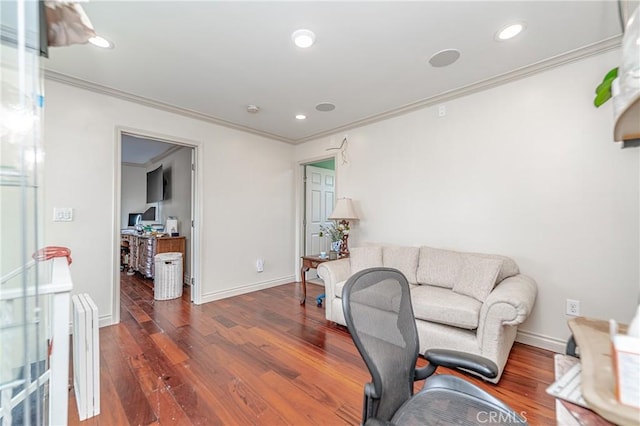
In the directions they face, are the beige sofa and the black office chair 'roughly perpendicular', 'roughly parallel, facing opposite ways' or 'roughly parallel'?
roughly perpendicular

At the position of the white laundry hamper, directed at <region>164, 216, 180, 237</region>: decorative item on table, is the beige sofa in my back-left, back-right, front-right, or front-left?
back-right

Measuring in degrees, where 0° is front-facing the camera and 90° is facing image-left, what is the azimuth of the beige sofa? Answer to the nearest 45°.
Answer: approximately 45°

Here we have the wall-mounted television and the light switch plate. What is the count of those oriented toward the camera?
1
